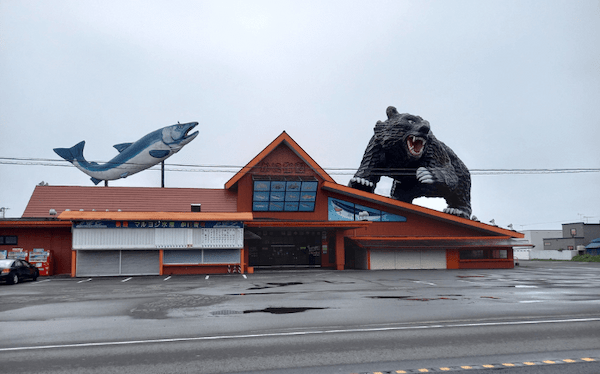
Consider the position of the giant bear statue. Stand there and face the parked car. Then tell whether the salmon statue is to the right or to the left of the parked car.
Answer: right

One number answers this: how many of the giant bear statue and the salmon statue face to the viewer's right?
1

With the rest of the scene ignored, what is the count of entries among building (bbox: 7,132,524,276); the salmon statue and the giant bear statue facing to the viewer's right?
1

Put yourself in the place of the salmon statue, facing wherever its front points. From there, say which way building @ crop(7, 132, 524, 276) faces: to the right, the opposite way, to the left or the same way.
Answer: to the right

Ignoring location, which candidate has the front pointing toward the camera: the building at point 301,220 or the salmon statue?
the building

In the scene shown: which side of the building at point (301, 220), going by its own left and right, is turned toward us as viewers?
front

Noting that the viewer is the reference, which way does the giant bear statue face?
facing the viewer and to the left of the viewer

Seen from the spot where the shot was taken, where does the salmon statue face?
facing to the right of the viewer

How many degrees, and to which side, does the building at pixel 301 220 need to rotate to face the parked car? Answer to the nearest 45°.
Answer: approximately 45° to its right

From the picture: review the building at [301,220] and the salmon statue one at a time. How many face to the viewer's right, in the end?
1

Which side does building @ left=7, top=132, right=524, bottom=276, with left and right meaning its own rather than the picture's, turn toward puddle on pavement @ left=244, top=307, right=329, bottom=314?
front
